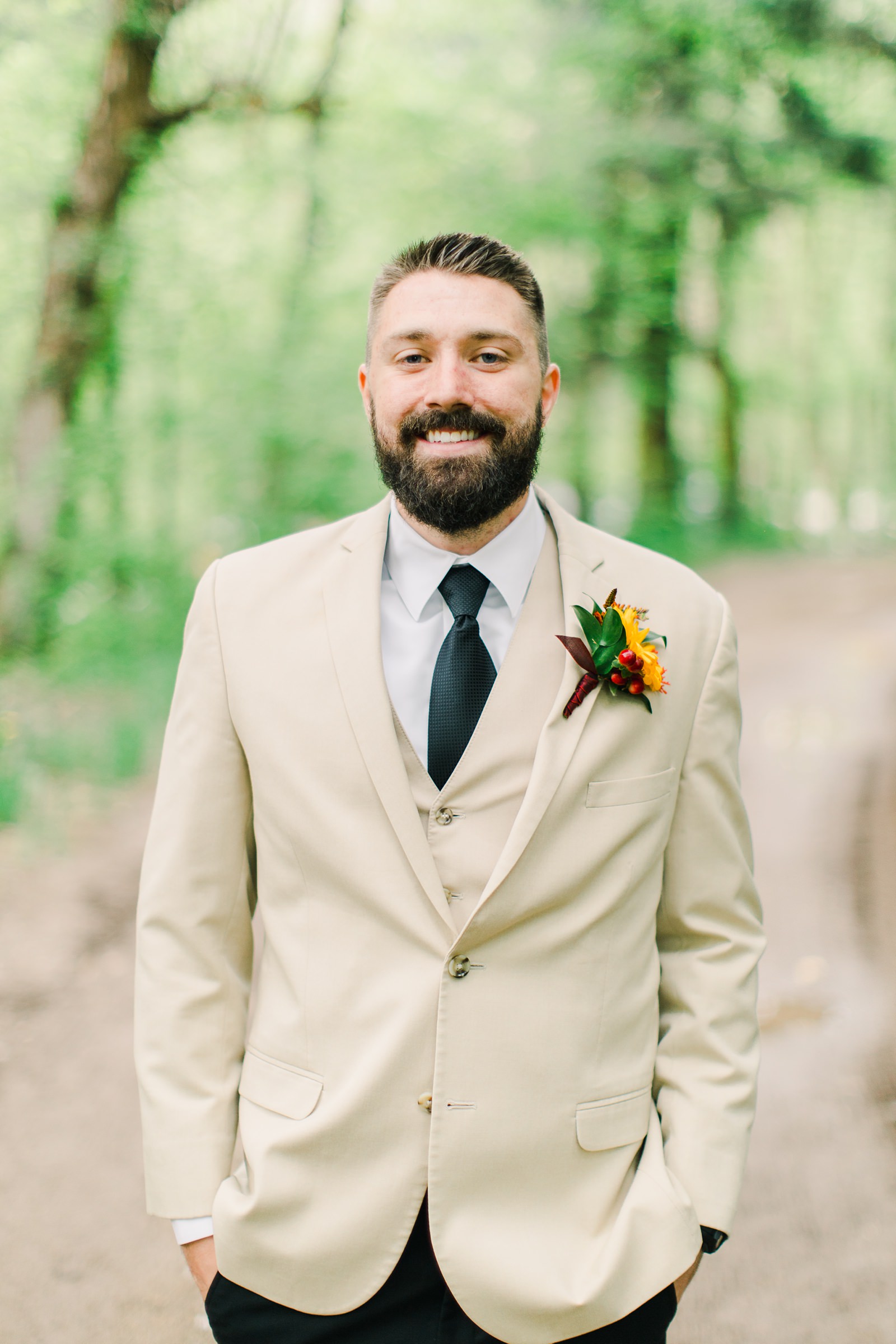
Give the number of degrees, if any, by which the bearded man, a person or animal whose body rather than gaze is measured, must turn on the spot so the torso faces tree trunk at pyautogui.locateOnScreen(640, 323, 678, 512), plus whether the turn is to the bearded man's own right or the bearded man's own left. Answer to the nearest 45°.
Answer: approximately 180°

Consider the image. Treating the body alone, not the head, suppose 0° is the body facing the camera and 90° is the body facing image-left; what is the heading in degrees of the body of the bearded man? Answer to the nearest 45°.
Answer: approximately 0°

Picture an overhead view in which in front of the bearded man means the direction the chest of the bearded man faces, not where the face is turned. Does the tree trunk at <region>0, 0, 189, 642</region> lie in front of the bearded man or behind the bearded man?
behind
